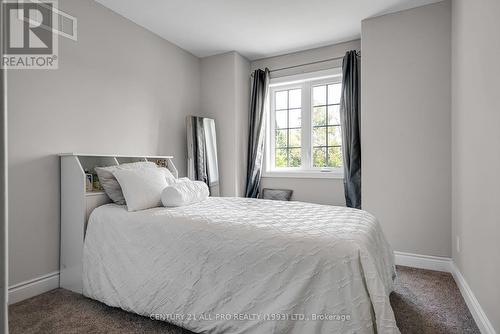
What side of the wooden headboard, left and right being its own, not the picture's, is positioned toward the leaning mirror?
left

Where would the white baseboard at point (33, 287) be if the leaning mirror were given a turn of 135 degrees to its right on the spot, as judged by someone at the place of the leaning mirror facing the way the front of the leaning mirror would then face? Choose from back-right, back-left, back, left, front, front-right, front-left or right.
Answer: front-left

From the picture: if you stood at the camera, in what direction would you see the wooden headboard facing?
facing the viewer and to the right of the viewer

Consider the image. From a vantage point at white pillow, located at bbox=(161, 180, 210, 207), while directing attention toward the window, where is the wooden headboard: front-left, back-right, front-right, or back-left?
back-left

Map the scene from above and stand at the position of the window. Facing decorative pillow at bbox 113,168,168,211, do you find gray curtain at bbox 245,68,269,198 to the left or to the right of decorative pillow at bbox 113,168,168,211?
right

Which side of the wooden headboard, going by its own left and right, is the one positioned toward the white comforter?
front

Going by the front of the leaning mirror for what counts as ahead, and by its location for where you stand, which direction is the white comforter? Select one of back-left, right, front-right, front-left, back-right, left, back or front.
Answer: front-right

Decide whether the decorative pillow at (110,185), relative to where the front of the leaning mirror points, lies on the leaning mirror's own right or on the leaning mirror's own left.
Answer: on the leaning mirror's own right

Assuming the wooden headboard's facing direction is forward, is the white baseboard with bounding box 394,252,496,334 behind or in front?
in front

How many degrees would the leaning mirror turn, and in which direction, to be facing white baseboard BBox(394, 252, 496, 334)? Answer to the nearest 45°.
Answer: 0° — it already faces it

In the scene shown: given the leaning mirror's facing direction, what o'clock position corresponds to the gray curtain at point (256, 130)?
The gray curtain is roughly at 10 o'clock from the leaning mirror.

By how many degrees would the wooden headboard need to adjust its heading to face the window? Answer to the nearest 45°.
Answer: approximately 45° to its left

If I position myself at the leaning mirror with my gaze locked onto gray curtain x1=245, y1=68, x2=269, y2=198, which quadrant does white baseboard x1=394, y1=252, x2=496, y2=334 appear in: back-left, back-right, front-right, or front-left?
front-right

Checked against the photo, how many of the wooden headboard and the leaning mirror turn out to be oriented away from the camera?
0

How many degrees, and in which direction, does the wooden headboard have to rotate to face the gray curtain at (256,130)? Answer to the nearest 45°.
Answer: approximately 90° to its left
